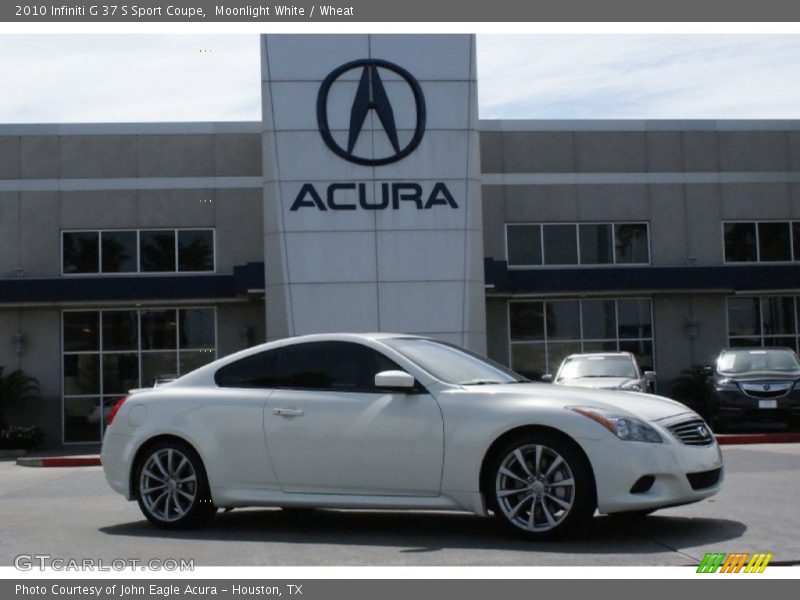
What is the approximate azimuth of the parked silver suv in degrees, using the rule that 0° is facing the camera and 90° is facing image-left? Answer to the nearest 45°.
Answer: approximately 0°

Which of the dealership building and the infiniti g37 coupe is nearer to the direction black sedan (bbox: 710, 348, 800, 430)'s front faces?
the infiniti g37 coupe

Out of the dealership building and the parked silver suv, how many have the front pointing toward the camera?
2

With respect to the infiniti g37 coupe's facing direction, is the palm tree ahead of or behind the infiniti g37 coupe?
behind

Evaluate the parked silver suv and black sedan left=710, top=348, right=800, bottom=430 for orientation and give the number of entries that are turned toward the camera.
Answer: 2

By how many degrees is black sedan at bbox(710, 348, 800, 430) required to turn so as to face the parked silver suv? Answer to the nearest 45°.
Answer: approximately 90° to its right

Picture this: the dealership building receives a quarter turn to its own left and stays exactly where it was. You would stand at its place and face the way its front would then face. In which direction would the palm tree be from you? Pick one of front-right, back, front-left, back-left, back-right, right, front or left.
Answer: back

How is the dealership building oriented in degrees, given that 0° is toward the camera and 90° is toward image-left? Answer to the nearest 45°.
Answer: approximately 0°

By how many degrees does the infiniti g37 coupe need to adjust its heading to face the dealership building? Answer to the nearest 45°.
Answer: approximately 135° to its left

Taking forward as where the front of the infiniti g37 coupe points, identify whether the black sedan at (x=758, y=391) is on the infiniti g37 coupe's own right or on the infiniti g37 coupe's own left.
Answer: on the infiniti g37 coupe's own left
